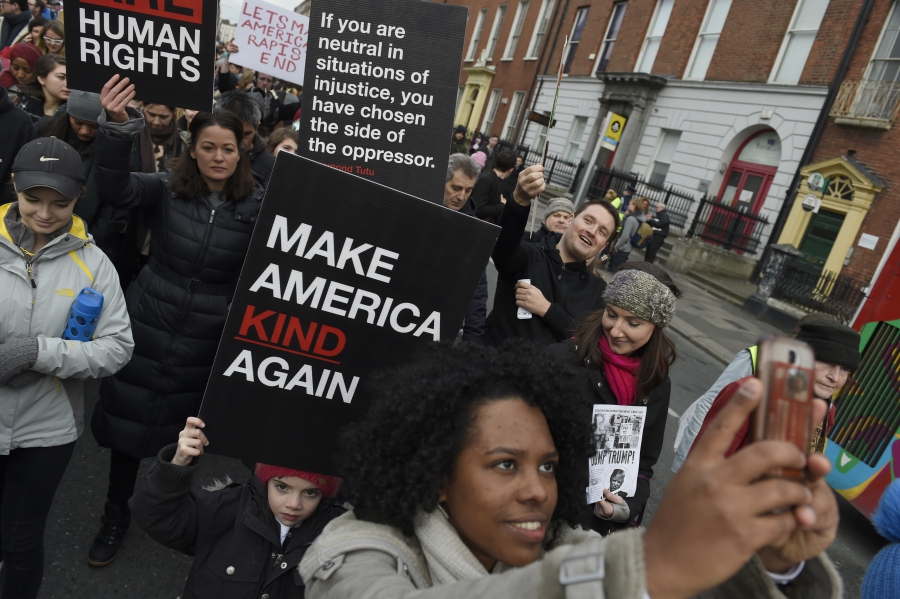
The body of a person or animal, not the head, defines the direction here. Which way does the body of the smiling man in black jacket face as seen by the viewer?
toward the camera

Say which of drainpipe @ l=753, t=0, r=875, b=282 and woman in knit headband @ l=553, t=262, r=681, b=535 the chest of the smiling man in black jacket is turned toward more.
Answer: the woman in knit headband

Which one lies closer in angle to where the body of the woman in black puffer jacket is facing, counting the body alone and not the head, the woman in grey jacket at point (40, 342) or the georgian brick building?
the woman in grey jacket

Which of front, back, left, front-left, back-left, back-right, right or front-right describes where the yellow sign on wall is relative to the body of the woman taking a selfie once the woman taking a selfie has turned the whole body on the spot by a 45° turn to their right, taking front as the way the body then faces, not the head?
back

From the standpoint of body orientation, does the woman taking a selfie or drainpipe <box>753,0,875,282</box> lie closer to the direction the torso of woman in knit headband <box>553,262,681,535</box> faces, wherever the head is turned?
the woman taking a selfie

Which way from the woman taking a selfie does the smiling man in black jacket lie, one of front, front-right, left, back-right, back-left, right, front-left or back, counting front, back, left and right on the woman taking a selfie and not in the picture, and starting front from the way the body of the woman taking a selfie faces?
back-left

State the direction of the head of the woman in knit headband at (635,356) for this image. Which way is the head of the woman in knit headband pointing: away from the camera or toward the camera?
toward the camera

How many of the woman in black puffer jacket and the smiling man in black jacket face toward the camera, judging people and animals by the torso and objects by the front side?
2

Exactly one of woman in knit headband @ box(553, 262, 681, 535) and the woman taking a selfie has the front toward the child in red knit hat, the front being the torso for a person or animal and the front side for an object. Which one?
the woman in knit headband

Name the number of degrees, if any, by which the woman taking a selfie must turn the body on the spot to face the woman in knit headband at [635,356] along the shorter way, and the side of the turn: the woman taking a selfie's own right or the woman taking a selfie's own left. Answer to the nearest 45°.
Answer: approximately 135° to the woman taking a selfie's own left

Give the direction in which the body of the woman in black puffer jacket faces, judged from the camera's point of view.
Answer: toward the camera

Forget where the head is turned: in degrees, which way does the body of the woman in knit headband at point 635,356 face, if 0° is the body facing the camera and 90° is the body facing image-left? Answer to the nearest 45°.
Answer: approximately 45°

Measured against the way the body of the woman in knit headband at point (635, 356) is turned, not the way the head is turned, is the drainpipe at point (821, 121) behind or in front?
behind
